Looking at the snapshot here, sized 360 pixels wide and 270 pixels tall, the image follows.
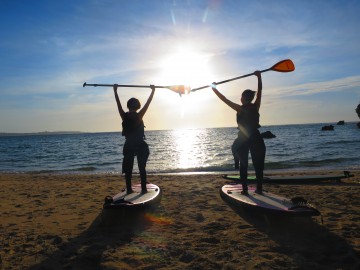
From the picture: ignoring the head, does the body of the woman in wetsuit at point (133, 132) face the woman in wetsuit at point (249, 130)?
no

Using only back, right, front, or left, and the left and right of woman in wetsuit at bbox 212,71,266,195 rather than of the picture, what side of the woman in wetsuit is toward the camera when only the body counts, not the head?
back

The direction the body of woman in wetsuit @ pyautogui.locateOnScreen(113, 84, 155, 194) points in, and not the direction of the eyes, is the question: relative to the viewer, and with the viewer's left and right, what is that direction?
facing away from the viewer

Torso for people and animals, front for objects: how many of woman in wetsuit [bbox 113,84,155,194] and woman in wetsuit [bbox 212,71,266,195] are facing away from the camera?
2

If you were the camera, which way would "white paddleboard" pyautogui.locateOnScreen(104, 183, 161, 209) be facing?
facing away from the viewer and to the right of the viewer

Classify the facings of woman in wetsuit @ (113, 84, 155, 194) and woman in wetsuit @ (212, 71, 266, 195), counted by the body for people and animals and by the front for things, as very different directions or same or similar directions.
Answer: same or similar directions

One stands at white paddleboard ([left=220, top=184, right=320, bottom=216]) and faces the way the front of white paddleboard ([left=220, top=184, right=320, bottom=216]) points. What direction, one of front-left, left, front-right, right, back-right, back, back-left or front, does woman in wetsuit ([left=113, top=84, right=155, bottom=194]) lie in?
front-left

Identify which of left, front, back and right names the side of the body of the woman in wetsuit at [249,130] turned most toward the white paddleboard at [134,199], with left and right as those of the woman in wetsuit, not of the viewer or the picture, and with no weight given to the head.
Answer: left

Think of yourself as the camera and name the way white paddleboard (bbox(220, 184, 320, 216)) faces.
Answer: facing away from the viewer and to the left of the viewer

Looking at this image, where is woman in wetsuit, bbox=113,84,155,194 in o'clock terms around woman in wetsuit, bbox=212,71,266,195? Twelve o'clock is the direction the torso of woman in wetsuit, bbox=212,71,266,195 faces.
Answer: woman in wetsuit, bbox=113,84,155,194 is roughly at 9 o'clock from woman in wetsuit, bbox=212,71,266,195.
